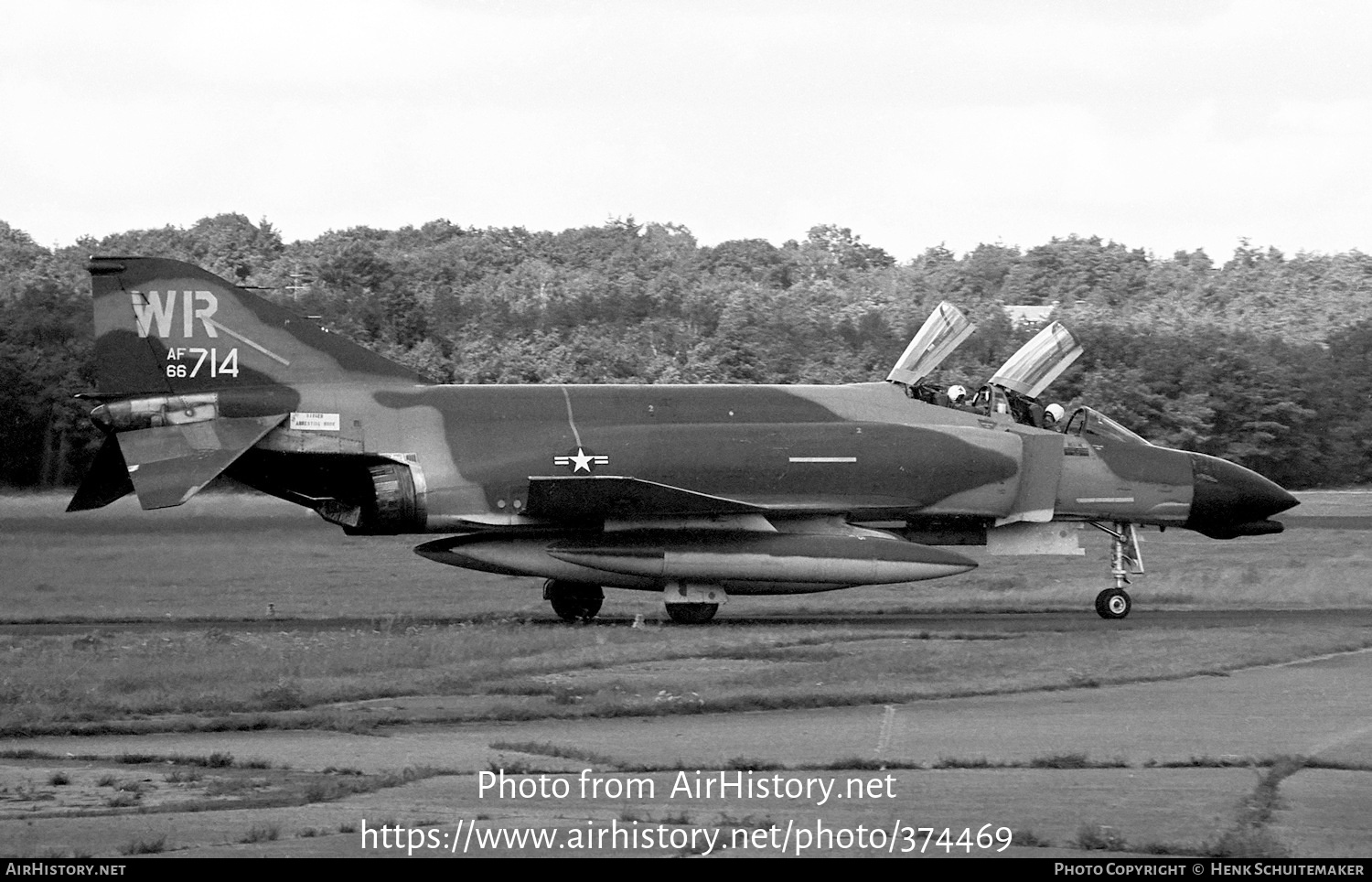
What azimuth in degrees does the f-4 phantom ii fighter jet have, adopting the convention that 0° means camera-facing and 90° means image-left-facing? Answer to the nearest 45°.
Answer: approximately 270°
